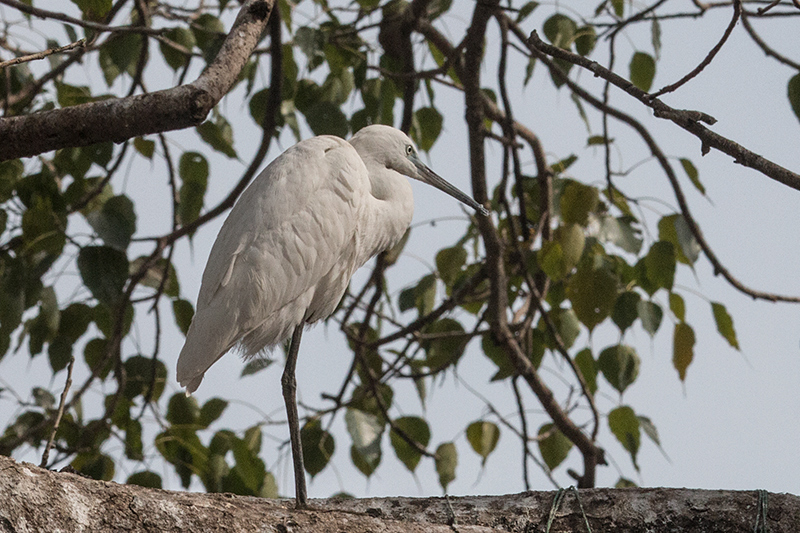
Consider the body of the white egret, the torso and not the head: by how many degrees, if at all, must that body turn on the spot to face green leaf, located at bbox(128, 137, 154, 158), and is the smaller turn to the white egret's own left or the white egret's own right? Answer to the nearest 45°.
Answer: approximately 135° to the white egret's own left

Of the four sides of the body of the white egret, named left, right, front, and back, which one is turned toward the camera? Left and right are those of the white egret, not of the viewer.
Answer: right

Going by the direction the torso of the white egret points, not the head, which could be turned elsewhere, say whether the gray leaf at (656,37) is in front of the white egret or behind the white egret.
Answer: in front

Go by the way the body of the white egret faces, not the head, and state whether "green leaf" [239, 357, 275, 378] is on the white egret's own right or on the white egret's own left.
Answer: on the white egret's own left

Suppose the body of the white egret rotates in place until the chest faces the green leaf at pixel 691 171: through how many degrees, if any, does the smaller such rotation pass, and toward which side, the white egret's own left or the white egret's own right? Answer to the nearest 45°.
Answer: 0° — it already faces it

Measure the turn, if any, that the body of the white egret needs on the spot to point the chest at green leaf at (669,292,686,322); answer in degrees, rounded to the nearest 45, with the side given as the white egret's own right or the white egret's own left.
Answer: approximately 45° to the white egret's own left
